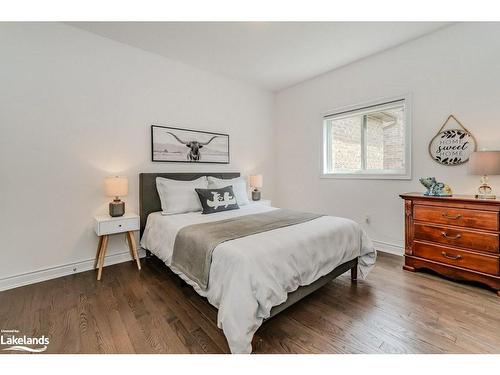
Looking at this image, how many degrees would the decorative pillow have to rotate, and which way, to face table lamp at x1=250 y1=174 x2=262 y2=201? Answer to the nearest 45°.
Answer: approximately 90° to its left

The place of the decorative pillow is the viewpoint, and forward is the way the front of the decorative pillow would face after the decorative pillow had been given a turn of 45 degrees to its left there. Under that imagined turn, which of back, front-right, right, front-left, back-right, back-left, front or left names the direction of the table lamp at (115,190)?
back

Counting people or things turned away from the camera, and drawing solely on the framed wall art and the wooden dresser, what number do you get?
0

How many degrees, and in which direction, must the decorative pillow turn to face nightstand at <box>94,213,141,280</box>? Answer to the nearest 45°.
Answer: approximately 135° to its right

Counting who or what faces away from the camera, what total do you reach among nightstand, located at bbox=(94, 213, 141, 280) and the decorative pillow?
0

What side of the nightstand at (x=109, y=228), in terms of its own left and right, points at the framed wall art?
left

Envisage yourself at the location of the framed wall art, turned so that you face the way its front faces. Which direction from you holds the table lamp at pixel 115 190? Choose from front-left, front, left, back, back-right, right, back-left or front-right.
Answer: right

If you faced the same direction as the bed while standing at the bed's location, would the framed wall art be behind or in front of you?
behind

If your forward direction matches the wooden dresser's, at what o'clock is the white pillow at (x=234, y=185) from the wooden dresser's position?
The white pillow is roughly at 1 o'clock from the wooden dresser.

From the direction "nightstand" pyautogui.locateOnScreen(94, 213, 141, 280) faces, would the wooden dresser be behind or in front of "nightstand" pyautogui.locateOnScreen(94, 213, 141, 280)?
in front

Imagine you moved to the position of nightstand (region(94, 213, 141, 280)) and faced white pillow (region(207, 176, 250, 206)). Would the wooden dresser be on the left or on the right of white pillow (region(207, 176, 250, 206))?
right

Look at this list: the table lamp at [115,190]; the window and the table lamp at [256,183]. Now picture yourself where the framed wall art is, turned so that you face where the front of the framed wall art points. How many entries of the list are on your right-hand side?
1

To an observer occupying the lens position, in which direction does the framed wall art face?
facing the viewer and to the right of the viewer
